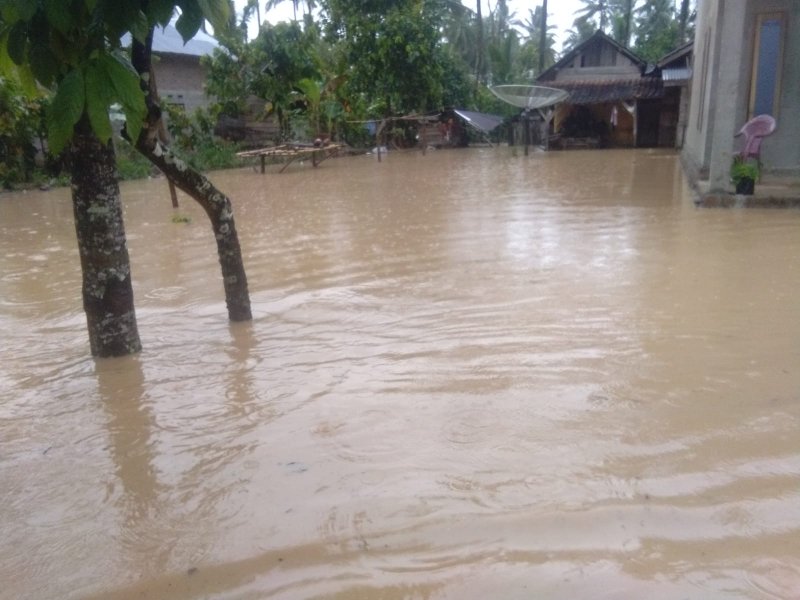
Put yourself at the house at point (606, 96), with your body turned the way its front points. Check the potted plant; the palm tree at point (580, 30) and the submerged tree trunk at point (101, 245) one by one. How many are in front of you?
2

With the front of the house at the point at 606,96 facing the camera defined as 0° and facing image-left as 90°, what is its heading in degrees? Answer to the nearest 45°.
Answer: approximately 0°

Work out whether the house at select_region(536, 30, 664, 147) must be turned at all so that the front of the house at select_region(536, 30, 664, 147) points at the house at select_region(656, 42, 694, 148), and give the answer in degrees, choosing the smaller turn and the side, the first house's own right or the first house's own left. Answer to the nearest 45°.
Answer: approximately 45° to the first house's own left

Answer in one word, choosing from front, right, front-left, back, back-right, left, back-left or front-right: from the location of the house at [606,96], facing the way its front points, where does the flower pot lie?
front

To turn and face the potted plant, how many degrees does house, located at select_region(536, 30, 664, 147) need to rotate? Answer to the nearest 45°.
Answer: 0° — it already faces it

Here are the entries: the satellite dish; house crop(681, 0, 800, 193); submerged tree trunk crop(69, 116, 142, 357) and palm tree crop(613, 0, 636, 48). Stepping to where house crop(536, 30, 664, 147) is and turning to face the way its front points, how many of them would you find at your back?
1

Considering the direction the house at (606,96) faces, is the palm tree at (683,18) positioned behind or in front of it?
behind

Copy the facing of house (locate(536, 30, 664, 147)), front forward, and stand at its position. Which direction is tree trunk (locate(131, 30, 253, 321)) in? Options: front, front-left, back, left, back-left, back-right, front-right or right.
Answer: front

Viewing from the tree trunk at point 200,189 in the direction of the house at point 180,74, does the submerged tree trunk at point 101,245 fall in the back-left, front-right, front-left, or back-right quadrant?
back-left

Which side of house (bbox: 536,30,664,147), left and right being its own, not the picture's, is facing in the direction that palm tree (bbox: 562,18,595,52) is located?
back

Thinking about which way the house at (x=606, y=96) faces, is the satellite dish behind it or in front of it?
in front

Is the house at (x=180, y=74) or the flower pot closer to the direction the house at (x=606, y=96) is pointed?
the flower pot

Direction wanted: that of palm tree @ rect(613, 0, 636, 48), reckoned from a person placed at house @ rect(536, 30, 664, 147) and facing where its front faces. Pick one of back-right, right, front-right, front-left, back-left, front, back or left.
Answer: back

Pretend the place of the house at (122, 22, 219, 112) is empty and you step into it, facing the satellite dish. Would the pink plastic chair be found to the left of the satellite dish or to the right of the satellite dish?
right

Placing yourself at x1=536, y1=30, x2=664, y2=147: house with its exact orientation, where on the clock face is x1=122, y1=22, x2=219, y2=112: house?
x1=122, y1=22, x2=219, y2=112: house is roughly at 2 o'clock from x1=536, y1=30, x2=664, y2=147: house.

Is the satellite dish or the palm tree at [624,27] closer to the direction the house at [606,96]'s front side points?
the satellite dish
